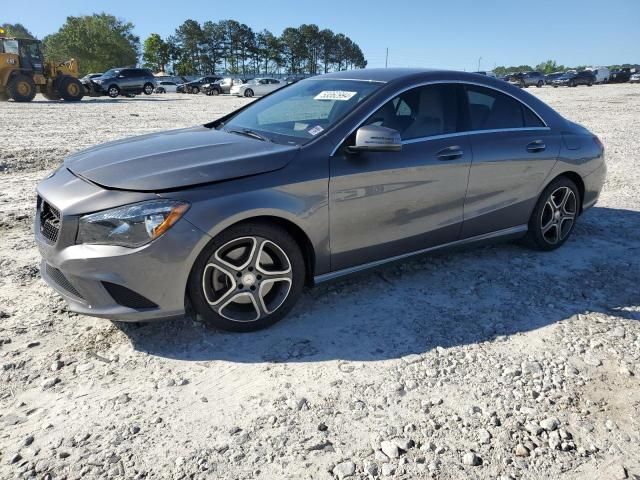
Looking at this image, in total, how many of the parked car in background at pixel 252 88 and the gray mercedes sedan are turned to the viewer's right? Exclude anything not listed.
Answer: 0

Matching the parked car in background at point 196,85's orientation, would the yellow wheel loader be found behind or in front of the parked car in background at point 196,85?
in front

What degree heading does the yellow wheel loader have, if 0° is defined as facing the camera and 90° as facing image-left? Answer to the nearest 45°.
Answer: approximately 270°

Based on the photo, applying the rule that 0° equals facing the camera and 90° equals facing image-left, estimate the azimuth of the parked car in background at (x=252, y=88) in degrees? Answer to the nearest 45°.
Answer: approximately 45°

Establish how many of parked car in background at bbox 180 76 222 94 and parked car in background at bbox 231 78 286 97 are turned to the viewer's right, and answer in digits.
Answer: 0

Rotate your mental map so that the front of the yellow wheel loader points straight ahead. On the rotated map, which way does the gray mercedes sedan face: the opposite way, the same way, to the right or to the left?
the opposite way

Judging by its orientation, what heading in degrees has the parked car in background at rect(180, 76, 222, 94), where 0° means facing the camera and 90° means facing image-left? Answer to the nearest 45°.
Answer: approximately 45°

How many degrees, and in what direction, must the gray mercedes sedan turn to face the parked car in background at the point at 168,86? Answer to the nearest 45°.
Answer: approximately 135° to its right

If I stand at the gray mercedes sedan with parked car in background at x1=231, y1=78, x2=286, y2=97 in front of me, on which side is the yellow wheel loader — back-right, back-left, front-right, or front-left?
front-left

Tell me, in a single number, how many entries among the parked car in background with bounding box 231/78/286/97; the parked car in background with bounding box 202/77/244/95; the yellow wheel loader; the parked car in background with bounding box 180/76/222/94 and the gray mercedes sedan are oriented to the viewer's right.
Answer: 1

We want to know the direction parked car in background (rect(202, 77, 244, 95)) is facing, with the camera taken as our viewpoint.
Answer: facing the viewer and to the left of the viewer
